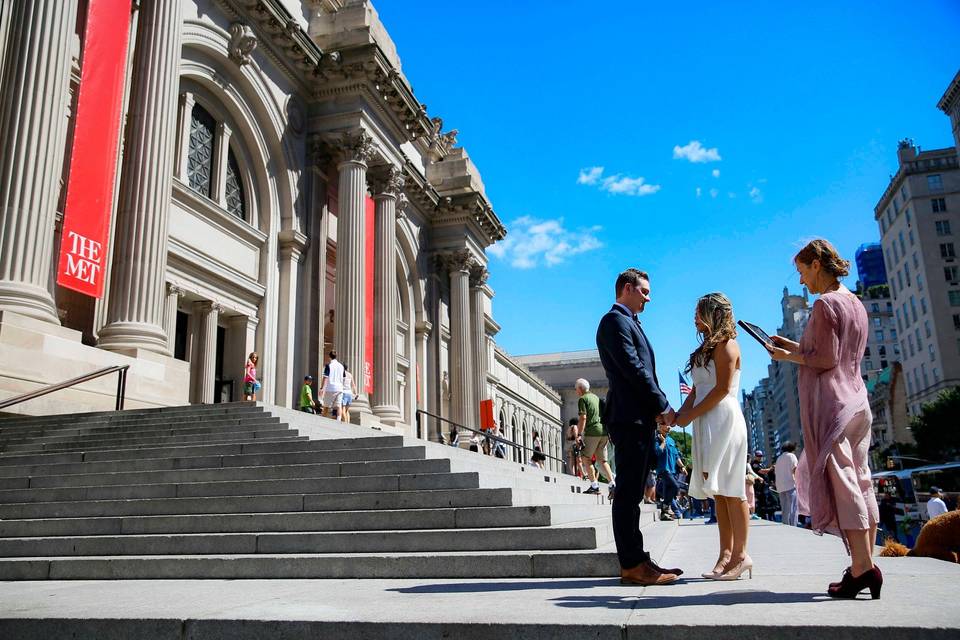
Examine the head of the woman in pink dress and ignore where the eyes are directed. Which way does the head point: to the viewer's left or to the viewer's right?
to the viewer's left

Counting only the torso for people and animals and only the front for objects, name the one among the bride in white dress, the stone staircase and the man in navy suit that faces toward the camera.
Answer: the stone staircase

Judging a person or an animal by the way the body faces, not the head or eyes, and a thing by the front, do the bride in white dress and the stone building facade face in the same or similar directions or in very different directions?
very different directions

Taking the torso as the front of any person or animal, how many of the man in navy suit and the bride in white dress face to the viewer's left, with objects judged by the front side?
1

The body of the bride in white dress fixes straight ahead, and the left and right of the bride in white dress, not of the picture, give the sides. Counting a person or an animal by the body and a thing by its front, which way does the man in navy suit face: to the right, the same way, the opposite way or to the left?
the opposite way

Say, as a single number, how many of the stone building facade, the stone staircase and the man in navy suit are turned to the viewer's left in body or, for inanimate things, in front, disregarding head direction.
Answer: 0

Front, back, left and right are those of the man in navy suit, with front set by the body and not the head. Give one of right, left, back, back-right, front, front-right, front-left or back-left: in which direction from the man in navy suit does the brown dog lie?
front-left

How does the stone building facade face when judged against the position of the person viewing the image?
facing the viewer and to the right of the viewer

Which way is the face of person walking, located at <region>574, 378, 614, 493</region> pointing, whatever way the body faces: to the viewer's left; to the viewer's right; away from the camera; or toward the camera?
to the viewer's left

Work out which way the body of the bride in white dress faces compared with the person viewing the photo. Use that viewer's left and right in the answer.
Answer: facing to the left of the viewer

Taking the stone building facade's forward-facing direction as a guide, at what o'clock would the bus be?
The bus is roughly at 10 o'clock from the stone building facade.

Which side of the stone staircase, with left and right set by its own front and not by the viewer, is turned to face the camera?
front

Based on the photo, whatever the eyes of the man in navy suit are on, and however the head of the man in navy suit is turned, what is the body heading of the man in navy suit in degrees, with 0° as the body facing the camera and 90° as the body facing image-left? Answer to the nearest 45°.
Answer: approximately 270°

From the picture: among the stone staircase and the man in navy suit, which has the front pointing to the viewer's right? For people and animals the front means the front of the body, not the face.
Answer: the man in navy suit

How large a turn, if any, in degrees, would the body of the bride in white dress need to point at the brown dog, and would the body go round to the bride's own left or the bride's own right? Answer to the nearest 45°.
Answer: approximately 135° to the bride's own right

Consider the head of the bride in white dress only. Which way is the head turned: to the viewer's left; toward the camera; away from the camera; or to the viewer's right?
to the viewer's left
